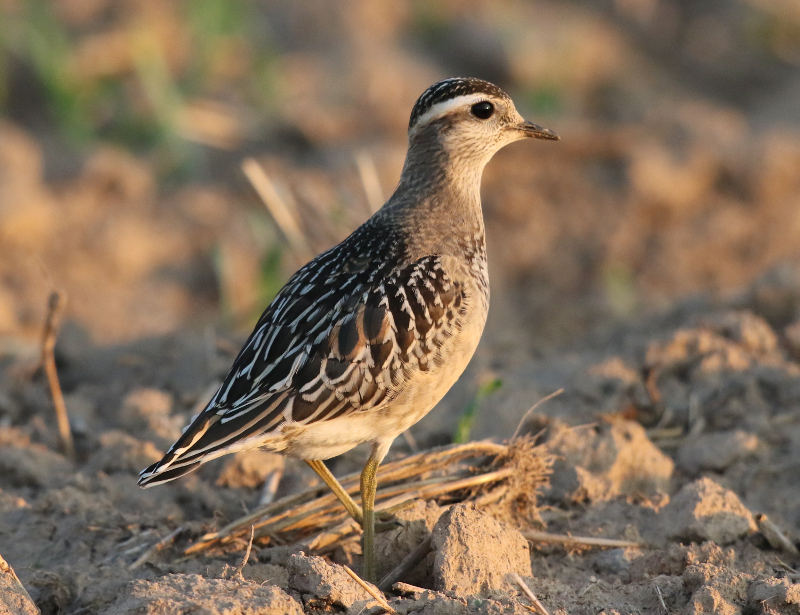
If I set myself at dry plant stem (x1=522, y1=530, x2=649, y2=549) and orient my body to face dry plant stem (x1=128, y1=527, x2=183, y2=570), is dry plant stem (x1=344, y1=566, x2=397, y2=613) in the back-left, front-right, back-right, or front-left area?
front-left

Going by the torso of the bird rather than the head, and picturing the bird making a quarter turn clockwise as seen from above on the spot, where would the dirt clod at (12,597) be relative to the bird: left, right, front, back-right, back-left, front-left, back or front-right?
front-right

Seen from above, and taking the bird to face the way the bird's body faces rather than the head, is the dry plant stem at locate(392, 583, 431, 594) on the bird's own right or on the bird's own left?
on the bird's own right

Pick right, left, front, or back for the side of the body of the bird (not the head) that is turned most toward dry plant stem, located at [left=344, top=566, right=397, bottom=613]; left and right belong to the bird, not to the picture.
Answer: right

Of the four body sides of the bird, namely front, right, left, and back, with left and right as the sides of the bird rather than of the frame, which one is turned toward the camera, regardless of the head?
right

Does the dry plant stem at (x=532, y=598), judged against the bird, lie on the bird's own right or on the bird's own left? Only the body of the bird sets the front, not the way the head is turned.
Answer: on the bird's own right

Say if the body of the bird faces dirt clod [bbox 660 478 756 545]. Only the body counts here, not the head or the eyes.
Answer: yes

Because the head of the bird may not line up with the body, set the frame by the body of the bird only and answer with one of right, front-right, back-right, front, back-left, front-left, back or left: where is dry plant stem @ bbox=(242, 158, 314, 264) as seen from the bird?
left

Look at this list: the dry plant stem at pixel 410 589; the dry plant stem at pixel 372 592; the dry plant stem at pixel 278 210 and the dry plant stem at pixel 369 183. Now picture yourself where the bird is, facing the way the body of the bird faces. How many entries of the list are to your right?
2

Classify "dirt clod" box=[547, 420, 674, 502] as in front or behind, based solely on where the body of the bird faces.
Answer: in front
